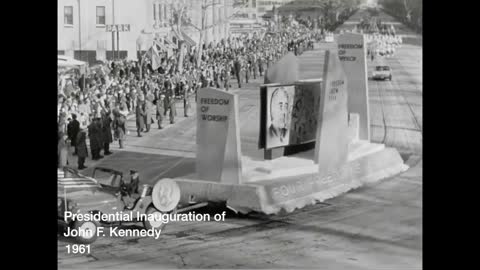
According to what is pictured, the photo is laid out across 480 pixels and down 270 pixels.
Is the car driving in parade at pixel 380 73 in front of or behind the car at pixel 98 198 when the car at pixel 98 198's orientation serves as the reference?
behind

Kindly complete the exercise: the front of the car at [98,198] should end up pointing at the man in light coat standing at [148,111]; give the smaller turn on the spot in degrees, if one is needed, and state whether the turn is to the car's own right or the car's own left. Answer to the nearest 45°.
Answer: approximately 180°

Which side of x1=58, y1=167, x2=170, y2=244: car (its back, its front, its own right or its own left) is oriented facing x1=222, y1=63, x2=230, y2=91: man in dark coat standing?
back

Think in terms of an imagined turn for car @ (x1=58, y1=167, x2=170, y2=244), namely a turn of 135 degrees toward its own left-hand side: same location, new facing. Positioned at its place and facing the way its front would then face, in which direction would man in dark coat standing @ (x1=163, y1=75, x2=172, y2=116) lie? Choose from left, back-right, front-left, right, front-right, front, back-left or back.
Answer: back-left

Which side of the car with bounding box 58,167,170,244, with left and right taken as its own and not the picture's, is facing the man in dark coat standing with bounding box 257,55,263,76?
back

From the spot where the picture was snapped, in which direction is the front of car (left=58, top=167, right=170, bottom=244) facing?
facing the viewer and to the left of the viewer
